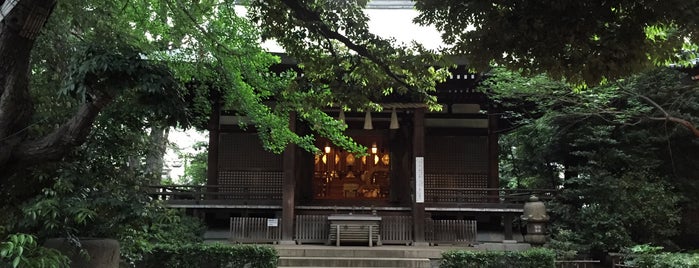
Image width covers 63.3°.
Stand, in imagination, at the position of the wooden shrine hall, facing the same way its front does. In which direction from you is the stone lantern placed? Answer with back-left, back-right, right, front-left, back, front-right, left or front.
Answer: front-left

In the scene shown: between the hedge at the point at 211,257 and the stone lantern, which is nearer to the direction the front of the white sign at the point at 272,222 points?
the hedge

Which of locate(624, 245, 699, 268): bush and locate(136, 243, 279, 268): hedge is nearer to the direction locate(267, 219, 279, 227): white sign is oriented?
the hedge

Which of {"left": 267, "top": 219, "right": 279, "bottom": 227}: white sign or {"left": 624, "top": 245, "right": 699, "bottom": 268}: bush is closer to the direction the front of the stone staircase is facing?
the bush

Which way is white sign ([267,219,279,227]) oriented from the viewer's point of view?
toward the camera

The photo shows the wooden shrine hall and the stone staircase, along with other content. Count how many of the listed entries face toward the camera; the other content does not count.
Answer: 2

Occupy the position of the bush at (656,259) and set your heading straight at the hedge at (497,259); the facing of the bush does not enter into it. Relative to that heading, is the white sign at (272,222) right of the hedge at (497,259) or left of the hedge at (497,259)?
right

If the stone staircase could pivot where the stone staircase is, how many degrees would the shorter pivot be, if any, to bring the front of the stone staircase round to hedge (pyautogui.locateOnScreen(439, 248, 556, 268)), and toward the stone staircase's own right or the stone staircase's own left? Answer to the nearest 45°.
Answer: approximately 45° to the stone staircase's own left

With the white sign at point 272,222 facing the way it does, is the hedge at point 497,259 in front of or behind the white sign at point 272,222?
in front

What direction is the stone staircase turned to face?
toward the camera

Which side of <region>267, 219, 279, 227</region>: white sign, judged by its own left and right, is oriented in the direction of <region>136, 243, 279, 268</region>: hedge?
front

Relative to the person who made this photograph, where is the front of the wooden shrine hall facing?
facing the viewer

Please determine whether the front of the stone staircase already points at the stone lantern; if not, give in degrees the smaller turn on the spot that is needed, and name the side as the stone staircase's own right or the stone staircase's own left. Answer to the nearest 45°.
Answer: approximately 90° to the stone staircase's own left
